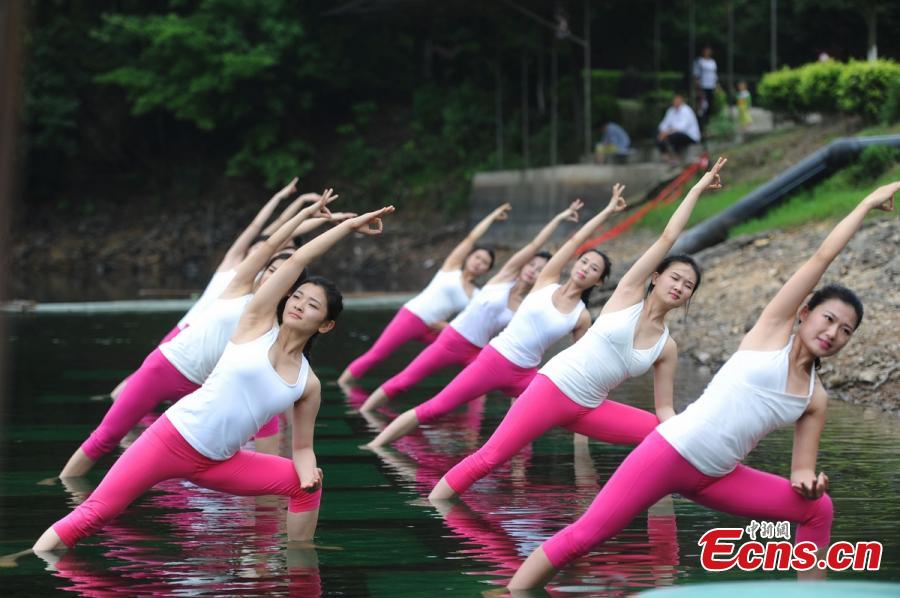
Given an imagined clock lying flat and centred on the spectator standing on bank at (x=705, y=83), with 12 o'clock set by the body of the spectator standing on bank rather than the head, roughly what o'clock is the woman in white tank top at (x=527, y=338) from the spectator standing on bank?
The woman in white tank top is roughly at 12 o'clock from the spectator standing on bank.

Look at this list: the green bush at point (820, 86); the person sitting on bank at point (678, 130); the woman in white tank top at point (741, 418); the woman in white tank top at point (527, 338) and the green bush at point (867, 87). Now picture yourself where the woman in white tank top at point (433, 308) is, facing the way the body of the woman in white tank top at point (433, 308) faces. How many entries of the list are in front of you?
2

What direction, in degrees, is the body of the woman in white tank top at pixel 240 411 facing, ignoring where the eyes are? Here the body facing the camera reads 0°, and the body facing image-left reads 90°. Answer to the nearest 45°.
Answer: approximately 0°

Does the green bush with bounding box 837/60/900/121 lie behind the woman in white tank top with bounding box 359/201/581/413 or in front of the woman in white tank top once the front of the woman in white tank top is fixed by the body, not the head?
behind

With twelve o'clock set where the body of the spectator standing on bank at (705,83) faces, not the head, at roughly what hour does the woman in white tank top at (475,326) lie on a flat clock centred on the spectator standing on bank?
The woman in white tank top is roughly at 12 o'clock from the spectator standing on bank.

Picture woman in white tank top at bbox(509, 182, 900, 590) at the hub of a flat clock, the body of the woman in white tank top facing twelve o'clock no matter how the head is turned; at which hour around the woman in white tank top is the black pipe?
The black pipe is roughly at 6 o'clock from the woman in white tank top.

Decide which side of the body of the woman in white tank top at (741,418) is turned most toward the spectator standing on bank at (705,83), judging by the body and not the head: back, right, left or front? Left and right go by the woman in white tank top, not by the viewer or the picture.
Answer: back

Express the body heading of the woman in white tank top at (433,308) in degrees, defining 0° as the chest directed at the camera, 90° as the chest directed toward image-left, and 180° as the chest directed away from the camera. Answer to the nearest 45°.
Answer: approximately 0°
